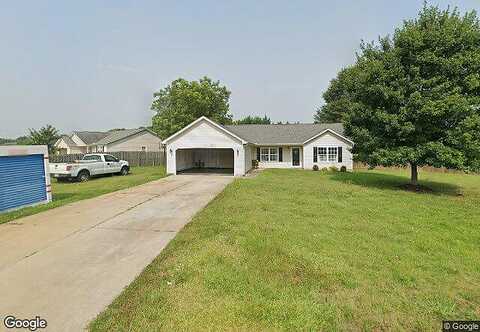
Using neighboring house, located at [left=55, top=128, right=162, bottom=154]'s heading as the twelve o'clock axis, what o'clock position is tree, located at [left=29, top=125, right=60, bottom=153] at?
The tree is roughly at 3 o'clock from the neighboring house.

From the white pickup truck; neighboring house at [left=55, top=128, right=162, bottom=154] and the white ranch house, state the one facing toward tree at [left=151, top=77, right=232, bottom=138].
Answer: the white pickup truck

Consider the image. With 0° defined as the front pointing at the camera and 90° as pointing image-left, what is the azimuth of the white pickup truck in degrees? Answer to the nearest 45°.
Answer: approximately 225°

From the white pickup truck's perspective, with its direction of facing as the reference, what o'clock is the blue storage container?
The blue storage container is roughly at 5 o'clock from the white pickup truck.

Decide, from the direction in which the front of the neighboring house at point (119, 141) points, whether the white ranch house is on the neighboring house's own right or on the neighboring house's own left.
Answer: on the neighboring house's own left

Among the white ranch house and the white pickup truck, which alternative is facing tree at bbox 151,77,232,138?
the white pickup truck

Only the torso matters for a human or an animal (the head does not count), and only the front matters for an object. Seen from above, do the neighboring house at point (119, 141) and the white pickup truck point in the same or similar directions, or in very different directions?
very different directions

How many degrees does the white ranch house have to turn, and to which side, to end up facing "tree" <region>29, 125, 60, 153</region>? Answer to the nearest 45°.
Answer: approximately 135° to its right

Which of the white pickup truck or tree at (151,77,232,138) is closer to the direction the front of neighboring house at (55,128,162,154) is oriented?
the white pickup truck

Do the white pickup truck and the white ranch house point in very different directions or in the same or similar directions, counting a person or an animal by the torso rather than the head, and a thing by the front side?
very different directions

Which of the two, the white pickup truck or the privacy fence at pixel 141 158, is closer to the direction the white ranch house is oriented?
the white pickup truck

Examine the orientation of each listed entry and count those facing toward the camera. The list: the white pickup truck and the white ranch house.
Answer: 1
